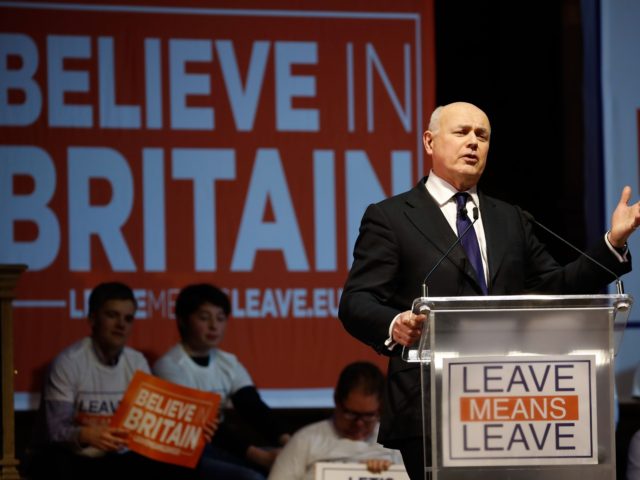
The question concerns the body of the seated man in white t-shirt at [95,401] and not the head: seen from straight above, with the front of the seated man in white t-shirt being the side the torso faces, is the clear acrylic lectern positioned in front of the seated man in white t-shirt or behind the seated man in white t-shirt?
in front

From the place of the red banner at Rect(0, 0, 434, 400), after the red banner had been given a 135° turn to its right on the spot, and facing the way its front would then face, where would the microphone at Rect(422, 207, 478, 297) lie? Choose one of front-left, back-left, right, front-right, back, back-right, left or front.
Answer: back-left

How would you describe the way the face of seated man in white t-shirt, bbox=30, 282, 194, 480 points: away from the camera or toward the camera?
toward the camera

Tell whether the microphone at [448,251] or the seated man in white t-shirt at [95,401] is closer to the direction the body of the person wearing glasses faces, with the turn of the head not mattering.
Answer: the microphone

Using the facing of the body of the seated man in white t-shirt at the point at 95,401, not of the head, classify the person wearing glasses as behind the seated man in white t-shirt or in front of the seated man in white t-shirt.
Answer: in front

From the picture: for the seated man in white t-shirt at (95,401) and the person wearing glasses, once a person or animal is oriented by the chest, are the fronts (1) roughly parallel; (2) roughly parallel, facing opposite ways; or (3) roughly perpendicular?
roughly parallel

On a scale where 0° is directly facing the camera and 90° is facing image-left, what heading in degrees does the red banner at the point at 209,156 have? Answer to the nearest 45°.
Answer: approximately 0°

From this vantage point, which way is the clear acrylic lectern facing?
toward the camera

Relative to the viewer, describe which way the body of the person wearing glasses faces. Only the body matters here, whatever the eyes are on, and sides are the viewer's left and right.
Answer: facing the viewer and to the right of the viewer
